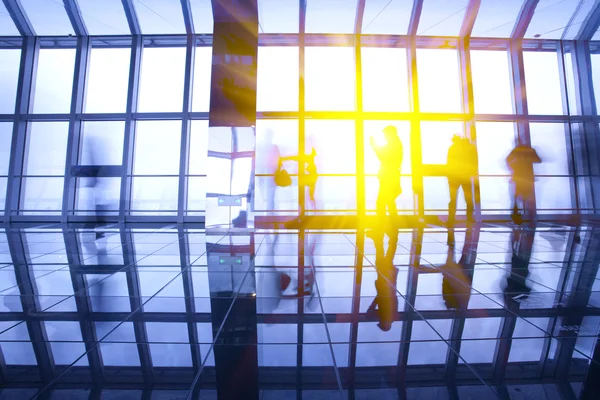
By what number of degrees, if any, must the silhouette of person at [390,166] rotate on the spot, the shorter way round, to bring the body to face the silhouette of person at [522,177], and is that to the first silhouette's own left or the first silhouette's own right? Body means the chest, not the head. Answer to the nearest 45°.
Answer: approximately 135° to the first silhouette's own right

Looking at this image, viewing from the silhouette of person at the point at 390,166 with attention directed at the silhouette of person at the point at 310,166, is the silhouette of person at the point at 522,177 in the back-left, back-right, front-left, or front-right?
back-right

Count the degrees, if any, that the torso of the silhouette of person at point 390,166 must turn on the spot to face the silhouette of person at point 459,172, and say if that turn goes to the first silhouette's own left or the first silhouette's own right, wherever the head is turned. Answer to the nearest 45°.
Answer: approximately 135° to the first silhouette's own right
